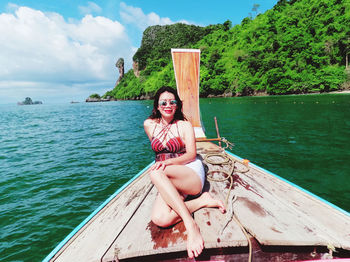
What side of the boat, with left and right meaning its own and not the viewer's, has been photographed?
back
